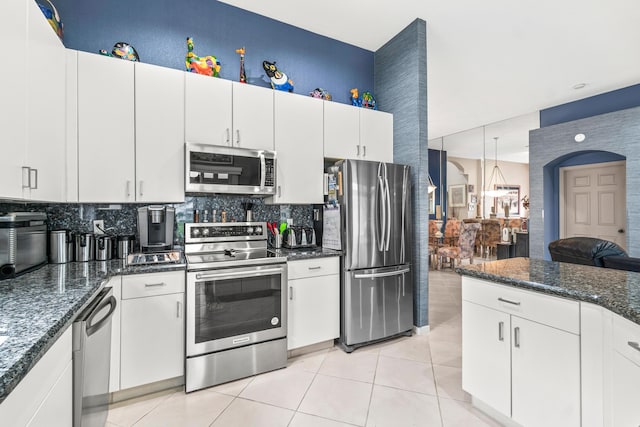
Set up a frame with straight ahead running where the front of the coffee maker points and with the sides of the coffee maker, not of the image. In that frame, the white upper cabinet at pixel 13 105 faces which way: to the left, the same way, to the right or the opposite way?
to the left

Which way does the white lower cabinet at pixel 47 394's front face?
to the viewer's right

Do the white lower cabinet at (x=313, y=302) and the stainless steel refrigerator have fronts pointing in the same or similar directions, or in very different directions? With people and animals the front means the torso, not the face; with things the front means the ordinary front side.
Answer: same or similar directions

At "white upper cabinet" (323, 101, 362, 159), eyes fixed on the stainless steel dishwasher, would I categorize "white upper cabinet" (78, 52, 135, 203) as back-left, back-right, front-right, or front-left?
front-right

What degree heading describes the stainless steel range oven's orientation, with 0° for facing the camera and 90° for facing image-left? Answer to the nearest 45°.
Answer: approximately 315°

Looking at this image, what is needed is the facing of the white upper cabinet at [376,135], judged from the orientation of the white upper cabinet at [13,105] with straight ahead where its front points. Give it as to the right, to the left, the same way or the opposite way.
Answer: to the right

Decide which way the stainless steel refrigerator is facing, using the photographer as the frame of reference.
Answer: facing the viewer and to the right of the viewer
